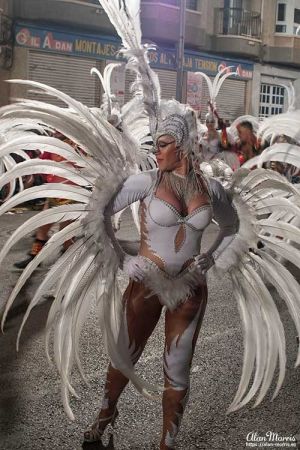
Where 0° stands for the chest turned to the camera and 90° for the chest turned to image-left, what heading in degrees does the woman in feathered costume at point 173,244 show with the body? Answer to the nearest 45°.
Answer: approximately 0°
